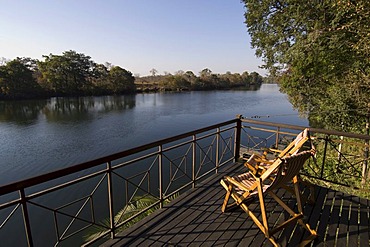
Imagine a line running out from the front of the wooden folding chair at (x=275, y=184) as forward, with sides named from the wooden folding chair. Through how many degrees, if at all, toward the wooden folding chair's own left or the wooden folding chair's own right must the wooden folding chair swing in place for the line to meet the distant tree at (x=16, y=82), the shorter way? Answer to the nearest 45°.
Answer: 0° — it already faces it

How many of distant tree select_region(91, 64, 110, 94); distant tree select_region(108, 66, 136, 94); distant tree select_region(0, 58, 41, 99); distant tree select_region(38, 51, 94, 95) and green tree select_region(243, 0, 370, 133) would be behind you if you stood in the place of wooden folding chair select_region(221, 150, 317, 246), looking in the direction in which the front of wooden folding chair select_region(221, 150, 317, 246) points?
0

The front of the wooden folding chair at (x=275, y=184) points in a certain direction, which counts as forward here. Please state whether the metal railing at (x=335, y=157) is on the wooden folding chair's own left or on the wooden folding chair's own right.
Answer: on the wooden folding chair's own right

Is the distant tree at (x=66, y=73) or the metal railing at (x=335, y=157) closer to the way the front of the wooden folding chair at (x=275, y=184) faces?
the distant tree

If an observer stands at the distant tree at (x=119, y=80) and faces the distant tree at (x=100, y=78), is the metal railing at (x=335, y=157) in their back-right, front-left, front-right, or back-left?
back-left

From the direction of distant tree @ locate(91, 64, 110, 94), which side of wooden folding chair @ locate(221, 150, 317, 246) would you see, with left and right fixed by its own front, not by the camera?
front

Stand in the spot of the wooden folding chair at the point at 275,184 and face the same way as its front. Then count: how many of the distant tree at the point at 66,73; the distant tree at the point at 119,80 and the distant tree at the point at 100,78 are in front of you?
3

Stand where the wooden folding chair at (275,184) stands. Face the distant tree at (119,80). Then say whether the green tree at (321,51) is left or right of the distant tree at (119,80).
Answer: right

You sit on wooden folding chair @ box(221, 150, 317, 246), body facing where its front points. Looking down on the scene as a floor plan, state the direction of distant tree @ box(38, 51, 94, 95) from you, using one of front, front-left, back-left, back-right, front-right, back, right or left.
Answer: front

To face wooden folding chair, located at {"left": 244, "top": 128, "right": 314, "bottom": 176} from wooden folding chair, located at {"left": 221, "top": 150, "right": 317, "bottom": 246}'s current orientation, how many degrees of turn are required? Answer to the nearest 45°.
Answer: approximately 45° to its right

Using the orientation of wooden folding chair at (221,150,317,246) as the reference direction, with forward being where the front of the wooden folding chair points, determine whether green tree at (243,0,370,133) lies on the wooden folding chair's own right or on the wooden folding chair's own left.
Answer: on the wooden folding chair's own right

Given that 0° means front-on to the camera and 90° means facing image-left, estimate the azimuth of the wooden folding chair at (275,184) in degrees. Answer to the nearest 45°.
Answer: approximately 135°

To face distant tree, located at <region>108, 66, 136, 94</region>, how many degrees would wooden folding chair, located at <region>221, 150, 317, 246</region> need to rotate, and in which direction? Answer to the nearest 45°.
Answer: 0° — it already faces it

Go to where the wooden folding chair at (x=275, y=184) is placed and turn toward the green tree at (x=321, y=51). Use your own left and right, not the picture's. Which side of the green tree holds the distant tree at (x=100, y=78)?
left

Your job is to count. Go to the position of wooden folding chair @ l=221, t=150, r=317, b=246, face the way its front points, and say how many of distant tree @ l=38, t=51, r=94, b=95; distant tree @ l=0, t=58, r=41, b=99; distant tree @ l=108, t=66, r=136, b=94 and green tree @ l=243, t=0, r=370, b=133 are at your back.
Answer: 0
